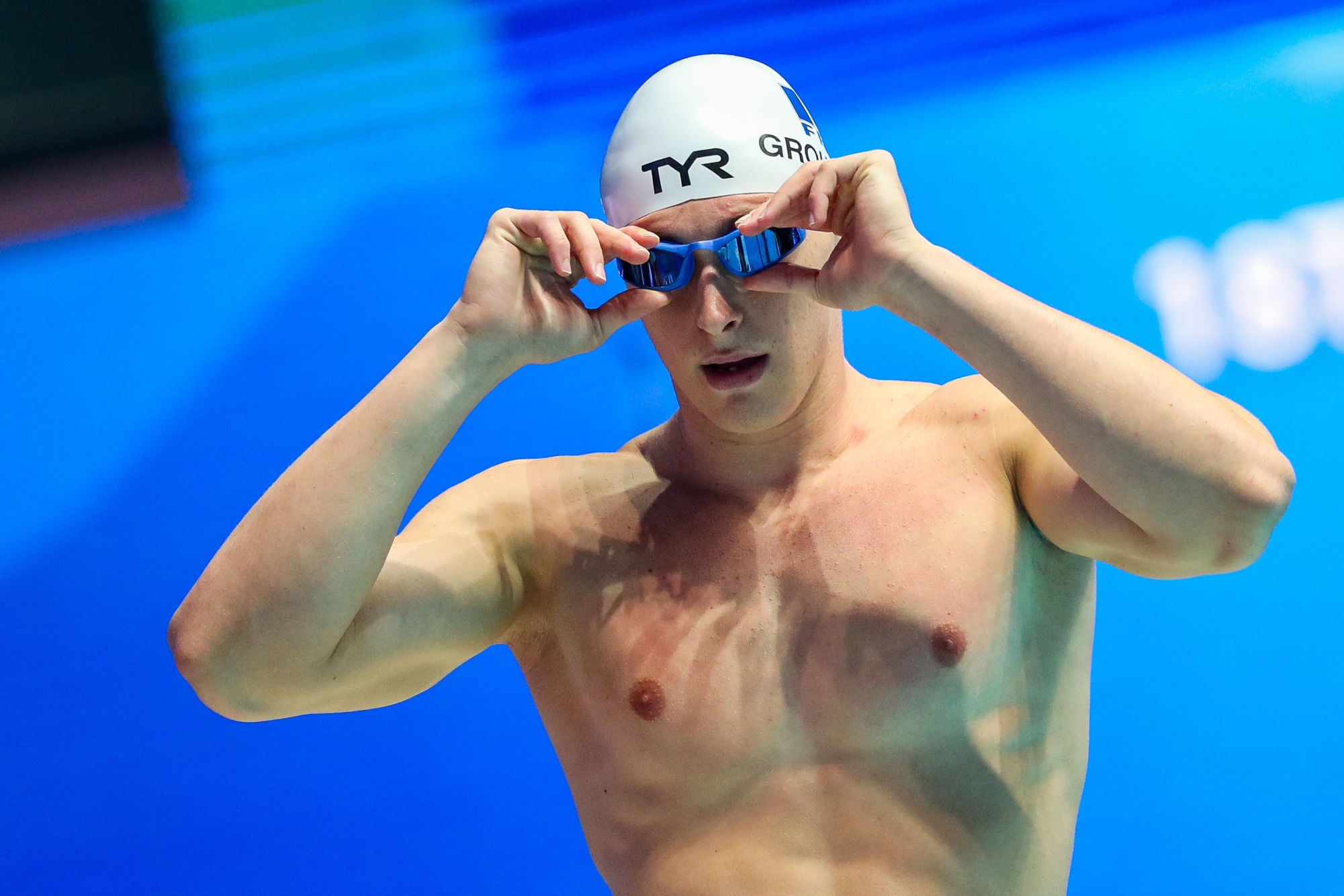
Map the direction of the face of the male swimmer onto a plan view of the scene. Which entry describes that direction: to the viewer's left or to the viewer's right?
to the viewer's left

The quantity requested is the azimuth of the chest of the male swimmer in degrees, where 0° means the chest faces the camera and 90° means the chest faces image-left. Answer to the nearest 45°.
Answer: approximately 0°
